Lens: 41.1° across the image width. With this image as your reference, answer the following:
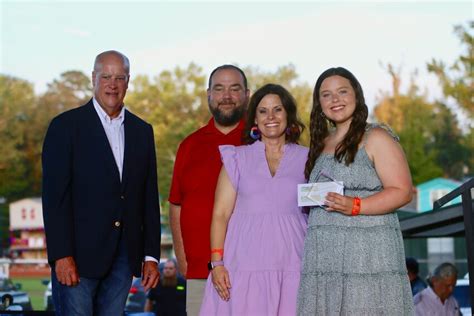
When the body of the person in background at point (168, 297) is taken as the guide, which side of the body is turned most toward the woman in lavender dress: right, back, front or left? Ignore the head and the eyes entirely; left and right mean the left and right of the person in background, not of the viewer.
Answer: front

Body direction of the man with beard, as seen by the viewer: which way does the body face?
toward the camera

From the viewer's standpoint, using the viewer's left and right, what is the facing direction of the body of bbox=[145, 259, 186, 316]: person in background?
facing the viewer

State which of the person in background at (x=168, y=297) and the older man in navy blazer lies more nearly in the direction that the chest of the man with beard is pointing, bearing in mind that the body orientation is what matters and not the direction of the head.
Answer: the older man in navy blazer

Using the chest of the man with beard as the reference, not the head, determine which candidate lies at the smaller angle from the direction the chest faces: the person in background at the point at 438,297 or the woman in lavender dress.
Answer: the woman in lavender dress
